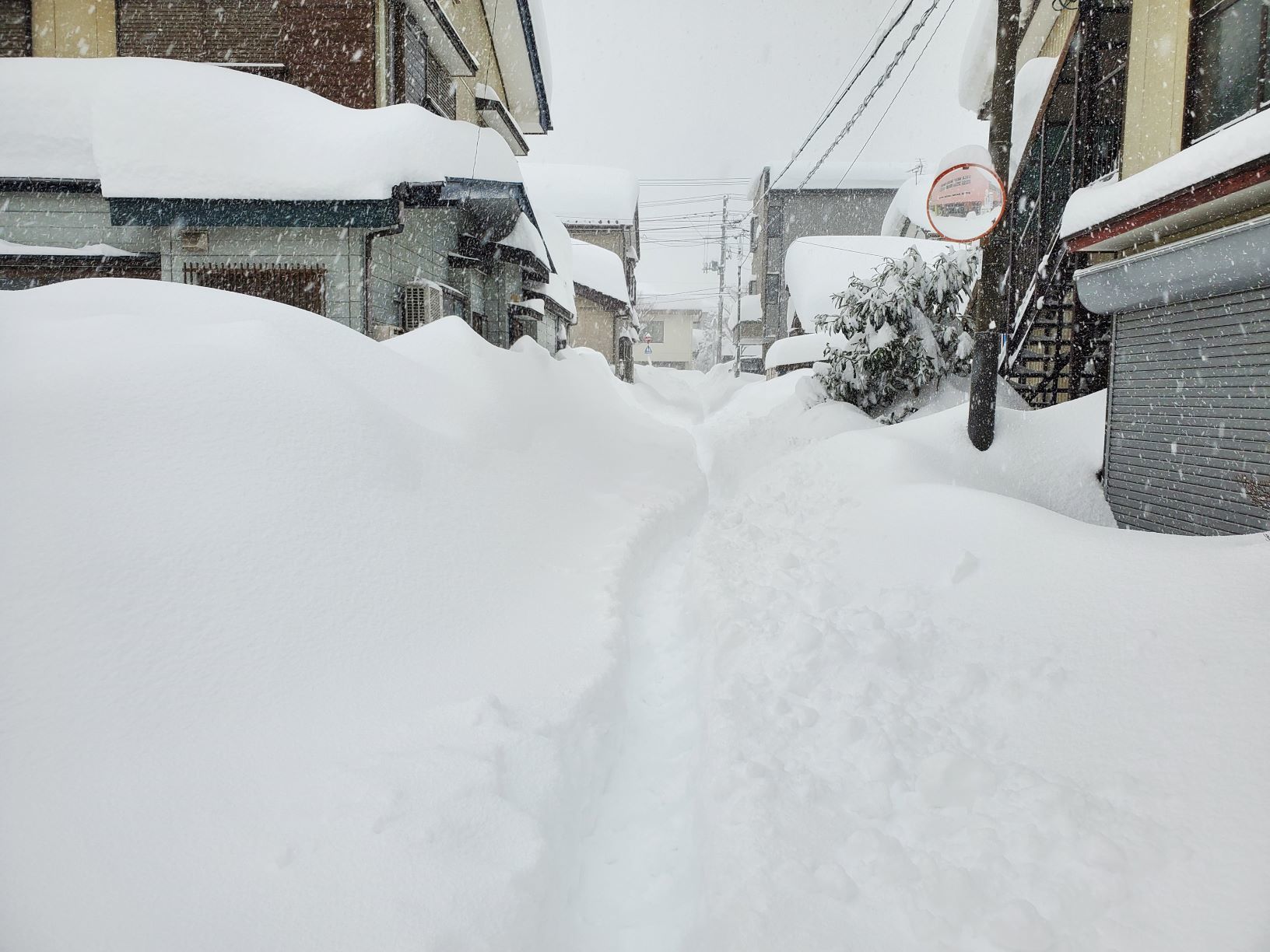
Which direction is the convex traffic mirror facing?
toward the camera

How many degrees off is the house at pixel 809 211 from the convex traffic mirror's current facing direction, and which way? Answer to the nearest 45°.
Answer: approximately 180°

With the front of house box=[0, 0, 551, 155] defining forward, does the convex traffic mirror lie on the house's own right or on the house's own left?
on the house's own left

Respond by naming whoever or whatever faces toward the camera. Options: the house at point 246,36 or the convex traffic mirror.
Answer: the convex traffic mirror

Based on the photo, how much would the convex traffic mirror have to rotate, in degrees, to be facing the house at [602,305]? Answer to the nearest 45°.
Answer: approximately 135° to its right

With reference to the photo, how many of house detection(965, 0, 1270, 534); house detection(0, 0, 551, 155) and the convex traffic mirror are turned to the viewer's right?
1

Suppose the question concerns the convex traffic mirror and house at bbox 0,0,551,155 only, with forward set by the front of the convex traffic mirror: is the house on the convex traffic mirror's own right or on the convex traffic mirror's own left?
on the convex traffic mirror's own right

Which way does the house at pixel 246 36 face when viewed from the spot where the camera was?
facing to the right of the viewer

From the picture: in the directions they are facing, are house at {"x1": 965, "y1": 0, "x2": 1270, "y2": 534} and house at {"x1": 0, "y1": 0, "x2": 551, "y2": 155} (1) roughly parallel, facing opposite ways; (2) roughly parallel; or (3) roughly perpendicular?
roughly parallel, facing opposite ways

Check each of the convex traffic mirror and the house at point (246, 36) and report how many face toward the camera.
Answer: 1

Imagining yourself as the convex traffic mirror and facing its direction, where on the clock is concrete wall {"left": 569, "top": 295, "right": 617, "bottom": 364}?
The concrete wall is roughly at 5 o'clock from the convex traffic mirror.

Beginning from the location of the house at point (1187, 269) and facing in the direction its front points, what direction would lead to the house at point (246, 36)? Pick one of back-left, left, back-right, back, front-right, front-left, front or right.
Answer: front-right
